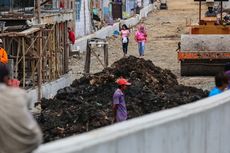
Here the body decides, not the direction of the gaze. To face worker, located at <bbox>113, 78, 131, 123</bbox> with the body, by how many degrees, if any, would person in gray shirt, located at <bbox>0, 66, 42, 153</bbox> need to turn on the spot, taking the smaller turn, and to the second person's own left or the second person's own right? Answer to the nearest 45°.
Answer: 0° — they already face them

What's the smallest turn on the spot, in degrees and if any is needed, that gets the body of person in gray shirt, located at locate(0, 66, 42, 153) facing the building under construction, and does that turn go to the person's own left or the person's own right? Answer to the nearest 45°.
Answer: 0° — they already face it

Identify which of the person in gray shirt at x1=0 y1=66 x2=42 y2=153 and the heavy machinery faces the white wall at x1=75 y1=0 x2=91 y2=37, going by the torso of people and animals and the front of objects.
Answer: the person in gray shirt

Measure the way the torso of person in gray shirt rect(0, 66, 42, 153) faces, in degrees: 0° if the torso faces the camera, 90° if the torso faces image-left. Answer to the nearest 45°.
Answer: approximately 180°

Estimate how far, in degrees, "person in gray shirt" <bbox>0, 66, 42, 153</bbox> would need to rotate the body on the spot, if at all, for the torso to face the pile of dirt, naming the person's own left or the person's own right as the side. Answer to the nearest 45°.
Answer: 0° — they already face it
